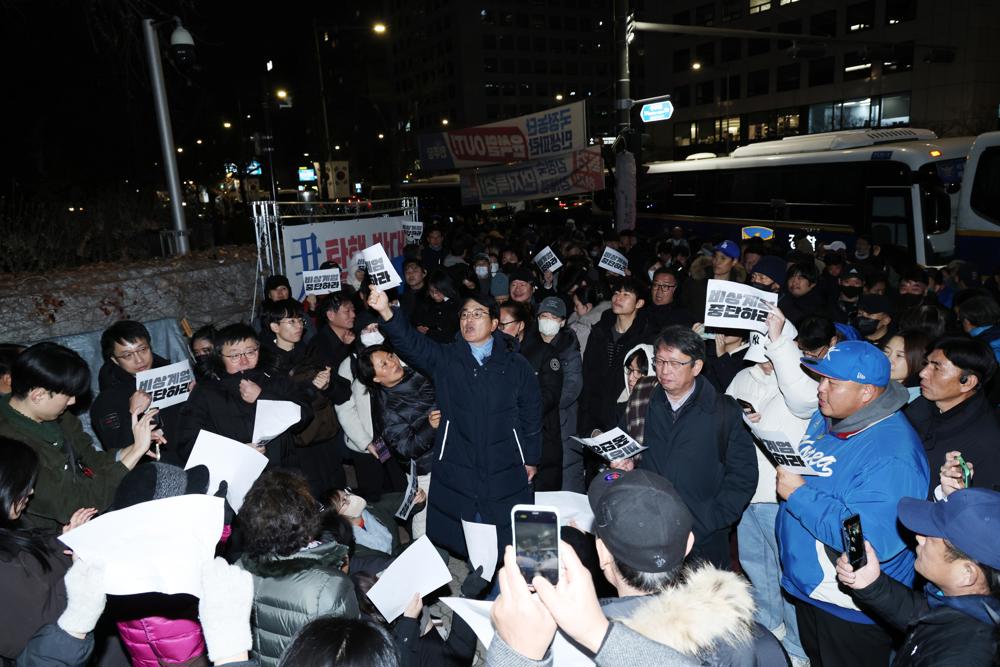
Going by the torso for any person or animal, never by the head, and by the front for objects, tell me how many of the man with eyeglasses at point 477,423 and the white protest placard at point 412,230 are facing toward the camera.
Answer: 2

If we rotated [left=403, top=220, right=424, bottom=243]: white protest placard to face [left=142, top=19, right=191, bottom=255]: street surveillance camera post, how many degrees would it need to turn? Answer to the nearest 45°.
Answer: approximately 90° to its right
